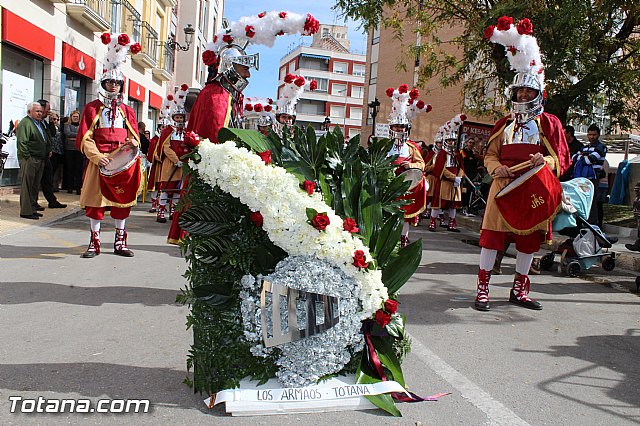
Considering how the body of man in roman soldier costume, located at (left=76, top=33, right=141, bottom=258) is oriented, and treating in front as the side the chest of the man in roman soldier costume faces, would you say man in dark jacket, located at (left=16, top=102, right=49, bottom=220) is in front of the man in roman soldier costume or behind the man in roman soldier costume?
behind

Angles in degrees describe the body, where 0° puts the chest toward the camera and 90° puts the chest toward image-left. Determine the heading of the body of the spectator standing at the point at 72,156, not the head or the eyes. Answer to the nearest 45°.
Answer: approximately 315°

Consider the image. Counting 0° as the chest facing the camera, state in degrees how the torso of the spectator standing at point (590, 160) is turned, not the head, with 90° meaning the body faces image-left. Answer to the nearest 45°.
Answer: approximately 45°

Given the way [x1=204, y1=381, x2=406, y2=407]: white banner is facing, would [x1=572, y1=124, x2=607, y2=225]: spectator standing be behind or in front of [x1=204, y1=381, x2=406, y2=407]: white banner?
behind

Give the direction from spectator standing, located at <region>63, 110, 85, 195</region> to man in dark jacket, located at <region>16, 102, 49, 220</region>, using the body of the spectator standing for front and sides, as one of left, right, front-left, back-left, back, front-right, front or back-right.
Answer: front-right

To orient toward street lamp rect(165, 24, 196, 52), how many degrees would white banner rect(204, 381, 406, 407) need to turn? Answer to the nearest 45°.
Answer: approximately 180°

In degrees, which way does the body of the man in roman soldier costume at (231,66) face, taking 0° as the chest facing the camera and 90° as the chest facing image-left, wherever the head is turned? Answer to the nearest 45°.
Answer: approximately 270°

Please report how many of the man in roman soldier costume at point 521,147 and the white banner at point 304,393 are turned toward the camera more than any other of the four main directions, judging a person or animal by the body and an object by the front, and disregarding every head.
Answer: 2

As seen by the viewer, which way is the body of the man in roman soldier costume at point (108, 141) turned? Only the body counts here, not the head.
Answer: toward the camera

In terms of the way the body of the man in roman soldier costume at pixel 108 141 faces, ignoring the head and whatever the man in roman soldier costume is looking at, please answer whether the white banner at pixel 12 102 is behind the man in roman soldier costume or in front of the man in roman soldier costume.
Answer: behind

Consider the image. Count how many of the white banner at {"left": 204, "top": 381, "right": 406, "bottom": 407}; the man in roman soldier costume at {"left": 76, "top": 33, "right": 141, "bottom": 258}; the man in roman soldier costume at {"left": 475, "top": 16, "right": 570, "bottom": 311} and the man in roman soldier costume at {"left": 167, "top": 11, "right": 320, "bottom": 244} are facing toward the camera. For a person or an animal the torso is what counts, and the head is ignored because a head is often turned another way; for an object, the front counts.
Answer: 3

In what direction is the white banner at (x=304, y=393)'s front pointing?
toward the camera
